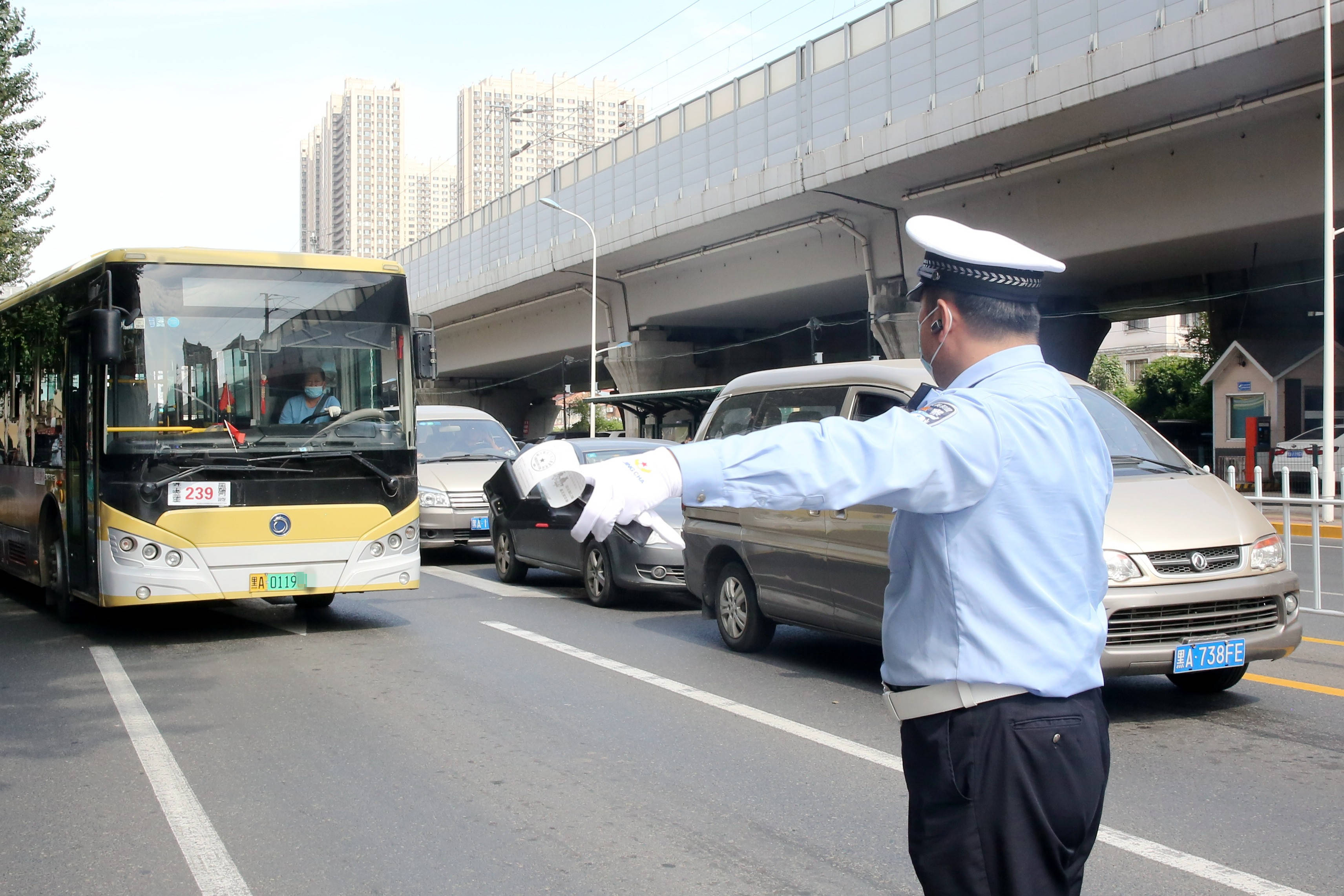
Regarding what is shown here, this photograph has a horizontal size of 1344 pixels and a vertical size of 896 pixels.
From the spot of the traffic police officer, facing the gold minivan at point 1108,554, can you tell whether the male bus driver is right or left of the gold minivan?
left

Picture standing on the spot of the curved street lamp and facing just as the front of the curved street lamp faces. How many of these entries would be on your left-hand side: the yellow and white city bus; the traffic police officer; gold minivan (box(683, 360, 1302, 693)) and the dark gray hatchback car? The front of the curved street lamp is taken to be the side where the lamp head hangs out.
4

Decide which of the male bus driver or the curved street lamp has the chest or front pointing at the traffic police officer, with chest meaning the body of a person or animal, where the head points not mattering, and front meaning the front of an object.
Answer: the male bus driver

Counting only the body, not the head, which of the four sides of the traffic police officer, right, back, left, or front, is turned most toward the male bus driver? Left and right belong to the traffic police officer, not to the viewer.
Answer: front

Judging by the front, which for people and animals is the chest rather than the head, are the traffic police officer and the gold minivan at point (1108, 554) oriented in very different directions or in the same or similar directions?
very different directions

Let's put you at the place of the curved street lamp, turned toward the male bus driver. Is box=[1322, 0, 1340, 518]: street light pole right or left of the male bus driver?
left

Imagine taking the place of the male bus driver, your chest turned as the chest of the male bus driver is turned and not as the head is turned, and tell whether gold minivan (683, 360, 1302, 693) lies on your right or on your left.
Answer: on your left

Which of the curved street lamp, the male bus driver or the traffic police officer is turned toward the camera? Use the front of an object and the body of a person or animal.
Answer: the male bus driver

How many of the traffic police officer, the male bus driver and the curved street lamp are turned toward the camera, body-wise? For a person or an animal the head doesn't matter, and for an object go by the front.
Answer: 1

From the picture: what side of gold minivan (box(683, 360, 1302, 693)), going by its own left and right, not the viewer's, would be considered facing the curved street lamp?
back

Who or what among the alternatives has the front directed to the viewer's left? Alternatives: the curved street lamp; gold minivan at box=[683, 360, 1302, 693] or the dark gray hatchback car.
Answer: the curved street lamp

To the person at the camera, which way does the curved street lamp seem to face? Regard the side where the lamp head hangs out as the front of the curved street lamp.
facing to the left of the viewer

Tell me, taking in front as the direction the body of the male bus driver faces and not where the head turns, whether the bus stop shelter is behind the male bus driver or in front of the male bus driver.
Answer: behind

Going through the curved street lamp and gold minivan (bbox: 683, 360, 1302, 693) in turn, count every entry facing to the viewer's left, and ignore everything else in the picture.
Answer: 1

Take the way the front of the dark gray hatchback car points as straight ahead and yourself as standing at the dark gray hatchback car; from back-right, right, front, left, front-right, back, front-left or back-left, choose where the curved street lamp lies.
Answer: back-left
